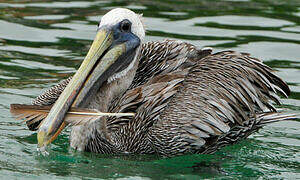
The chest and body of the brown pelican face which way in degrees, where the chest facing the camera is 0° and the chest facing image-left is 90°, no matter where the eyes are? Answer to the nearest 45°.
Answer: approximately 45°
